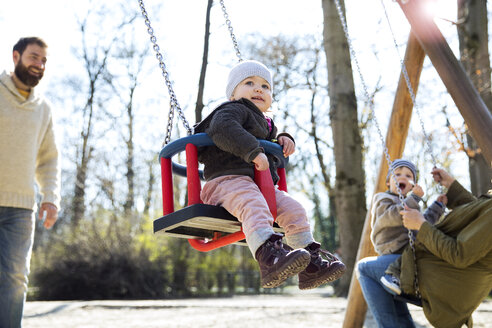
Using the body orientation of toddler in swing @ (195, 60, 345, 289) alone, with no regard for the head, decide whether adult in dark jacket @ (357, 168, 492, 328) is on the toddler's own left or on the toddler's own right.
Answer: on the toddler's own left

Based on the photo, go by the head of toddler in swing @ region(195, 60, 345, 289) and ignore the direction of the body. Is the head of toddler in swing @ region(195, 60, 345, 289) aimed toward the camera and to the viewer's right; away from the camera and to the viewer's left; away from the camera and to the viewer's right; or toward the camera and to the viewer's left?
toward the camera and to the viewer's right

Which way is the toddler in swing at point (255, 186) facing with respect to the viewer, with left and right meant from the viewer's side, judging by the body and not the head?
facing the viewer and to the right of the viewer

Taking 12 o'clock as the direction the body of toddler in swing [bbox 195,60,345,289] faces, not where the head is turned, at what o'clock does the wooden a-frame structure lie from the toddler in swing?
The wooden a-frame structure is roughly at 9 o'clock from the toddler in swing.

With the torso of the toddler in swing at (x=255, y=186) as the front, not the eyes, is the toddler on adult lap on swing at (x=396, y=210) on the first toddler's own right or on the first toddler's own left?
on the first toddler's own left
